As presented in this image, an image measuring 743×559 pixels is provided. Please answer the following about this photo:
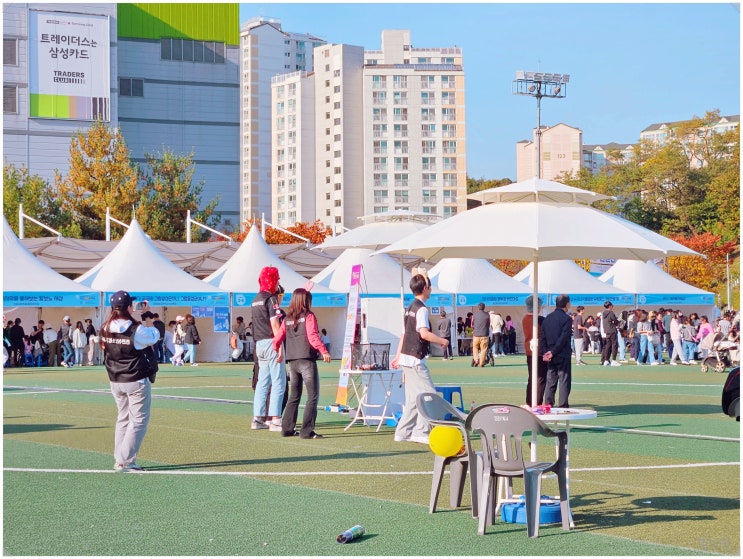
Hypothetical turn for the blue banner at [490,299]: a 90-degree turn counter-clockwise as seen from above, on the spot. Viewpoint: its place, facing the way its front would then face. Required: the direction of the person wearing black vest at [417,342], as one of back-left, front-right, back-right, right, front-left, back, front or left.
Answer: right

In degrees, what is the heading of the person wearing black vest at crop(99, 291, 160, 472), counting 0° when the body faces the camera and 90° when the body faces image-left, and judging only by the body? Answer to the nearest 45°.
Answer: approximately 225°

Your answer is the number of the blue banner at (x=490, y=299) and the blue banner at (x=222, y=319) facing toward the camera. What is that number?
2

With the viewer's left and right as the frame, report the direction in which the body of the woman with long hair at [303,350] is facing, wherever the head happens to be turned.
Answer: facing away from the viewer and to the right of the viewer

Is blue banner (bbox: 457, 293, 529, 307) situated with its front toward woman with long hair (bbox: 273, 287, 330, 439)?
yes

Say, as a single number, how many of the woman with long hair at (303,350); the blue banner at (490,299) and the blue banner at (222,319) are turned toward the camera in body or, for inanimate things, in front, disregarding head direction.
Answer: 2

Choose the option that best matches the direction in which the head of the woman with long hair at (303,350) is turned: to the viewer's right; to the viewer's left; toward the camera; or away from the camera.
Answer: away from the camera

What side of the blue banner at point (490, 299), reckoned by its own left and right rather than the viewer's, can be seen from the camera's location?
front

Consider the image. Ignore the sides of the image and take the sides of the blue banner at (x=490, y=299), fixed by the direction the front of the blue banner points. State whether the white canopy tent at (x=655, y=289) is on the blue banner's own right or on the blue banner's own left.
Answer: on the blue banner's own left

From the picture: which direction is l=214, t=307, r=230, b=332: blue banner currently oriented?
toward the camera

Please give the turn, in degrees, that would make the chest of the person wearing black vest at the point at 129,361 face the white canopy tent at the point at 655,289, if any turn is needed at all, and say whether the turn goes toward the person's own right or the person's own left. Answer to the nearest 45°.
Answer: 0° — they already face it

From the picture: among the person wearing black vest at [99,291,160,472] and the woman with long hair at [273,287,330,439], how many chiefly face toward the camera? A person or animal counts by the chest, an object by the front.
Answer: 0

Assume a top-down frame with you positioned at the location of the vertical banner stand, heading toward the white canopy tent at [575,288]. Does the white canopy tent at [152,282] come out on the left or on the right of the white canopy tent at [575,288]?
left

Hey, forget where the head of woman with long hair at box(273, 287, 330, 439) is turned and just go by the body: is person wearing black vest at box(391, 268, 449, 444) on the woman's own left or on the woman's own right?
on the woman's own right

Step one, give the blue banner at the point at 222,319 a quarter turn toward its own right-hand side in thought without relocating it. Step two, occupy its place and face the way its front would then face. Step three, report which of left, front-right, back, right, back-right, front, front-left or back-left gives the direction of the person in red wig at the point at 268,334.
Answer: left

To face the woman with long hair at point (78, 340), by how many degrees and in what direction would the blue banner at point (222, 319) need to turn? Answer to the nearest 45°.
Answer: approximately 90° to its right

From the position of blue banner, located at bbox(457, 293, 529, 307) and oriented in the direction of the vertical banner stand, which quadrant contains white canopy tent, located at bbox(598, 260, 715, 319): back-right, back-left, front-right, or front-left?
back-left
